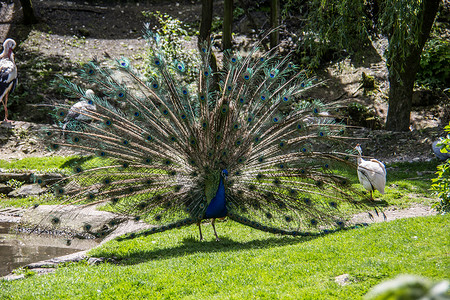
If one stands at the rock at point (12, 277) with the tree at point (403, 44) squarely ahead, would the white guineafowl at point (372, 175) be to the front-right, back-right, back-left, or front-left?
front-right

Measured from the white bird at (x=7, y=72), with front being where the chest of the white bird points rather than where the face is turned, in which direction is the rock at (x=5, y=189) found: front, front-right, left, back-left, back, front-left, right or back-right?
right

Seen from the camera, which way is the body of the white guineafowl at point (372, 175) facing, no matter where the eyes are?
to the viewer's left

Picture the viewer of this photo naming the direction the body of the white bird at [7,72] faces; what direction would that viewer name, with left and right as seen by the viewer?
facing to the right of the viewer

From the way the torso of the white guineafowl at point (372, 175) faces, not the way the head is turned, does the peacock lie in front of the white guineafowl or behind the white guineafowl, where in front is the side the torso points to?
in front

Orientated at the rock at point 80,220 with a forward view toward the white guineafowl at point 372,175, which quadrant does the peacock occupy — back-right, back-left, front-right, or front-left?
front-right

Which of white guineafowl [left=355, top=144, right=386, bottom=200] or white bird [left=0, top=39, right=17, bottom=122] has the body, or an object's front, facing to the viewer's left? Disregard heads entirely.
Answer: the white guineafowl

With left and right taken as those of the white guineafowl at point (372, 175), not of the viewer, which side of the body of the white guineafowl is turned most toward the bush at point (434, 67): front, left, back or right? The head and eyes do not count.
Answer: right

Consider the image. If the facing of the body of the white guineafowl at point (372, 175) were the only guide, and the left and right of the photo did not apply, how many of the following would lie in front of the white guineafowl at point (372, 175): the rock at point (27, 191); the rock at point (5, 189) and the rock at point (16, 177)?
3

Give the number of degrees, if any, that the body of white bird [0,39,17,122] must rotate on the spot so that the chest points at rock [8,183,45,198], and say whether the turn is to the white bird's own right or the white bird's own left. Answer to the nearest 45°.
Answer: approximately 90° to the white bird's own right

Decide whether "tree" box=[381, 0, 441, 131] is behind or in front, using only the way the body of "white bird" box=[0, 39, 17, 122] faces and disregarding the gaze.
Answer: in front

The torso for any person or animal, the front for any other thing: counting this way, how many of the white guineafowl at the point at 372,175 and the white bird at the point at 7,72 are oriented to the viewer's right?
1

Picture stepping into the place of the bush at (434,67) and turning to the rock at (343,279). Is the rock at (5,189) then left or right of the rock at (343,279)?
right

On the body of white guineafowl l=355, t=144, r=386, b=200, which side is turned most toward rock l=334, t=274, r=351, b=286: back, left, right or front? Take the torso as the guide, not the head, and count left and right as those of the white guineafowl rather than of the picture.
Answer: left

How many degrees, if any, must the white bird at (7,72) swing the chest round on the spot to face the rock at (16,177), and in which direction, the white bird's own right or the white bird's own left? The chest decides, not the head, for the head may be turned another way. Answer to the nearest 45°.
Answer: approximately 90° to the white bird's own right

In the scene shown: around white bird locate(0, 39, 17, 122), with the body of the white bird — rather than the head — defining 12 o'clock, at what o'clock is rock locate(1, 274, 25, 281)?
The rock is roughly at 3 o'clock from the white bird.
